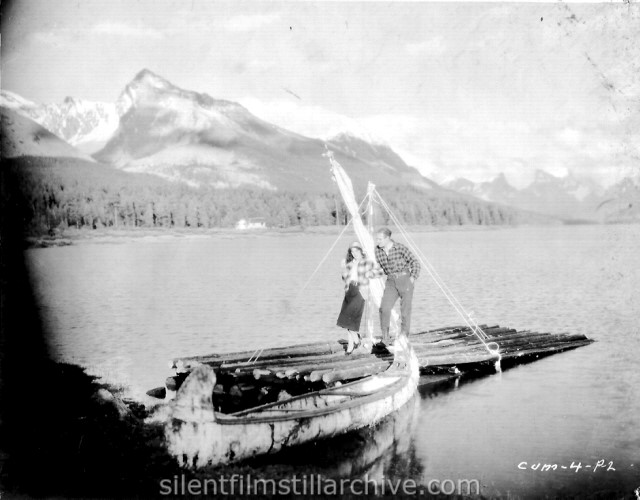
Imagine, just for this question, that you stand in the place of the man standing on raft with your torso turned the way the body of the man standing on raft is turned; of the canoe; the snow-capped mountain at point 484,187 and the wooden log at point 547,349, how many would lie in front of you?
1

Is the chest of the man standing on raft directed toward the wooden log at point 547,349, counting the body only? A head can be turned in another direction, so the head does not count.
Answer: no

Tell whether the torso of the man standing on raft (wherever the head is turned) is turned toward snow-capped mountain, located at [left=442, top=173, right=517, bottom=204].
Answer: no

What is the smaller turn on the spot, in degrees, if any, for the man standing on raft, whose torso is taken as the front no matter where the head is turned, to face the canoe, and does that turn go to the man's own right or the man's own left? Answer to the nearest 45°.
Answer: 0° — they already face it

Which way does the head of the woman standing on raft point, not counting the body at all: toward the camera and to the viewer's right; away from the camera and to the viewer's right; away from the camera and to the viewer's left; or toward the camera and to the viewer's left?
toward the camera and to the viewer's right

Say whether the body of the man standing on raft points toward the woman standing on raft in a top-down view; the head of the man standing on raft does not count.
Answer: no

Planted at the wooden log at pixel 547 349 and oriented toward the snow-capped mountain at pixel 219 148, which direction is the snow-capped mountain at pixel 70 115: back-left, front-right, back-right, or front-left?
front-left

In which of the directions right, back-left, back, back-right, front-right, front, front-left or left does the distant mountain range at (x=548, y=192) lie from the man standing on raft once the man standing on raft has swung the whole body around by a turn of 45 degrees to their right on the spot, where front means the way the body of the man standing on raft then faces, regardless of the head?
back-right

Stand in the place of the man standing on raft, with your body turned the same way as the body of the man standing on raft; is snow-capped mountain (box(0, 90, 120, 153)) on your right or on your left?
on your right

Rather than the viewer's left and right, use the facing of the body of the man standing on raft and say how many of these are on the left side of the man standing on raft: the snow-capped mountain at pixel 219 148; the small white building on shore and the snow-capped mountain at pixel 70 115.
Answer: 0

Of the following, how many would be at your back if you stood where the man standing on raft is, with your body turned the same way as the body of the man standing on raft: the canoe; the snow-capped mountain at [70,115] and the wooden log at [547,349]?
1

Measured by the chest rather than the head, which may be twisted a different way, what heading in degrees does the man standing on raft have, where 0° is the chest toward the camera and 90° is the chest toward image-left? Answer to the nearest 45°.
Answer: approximately 45°
